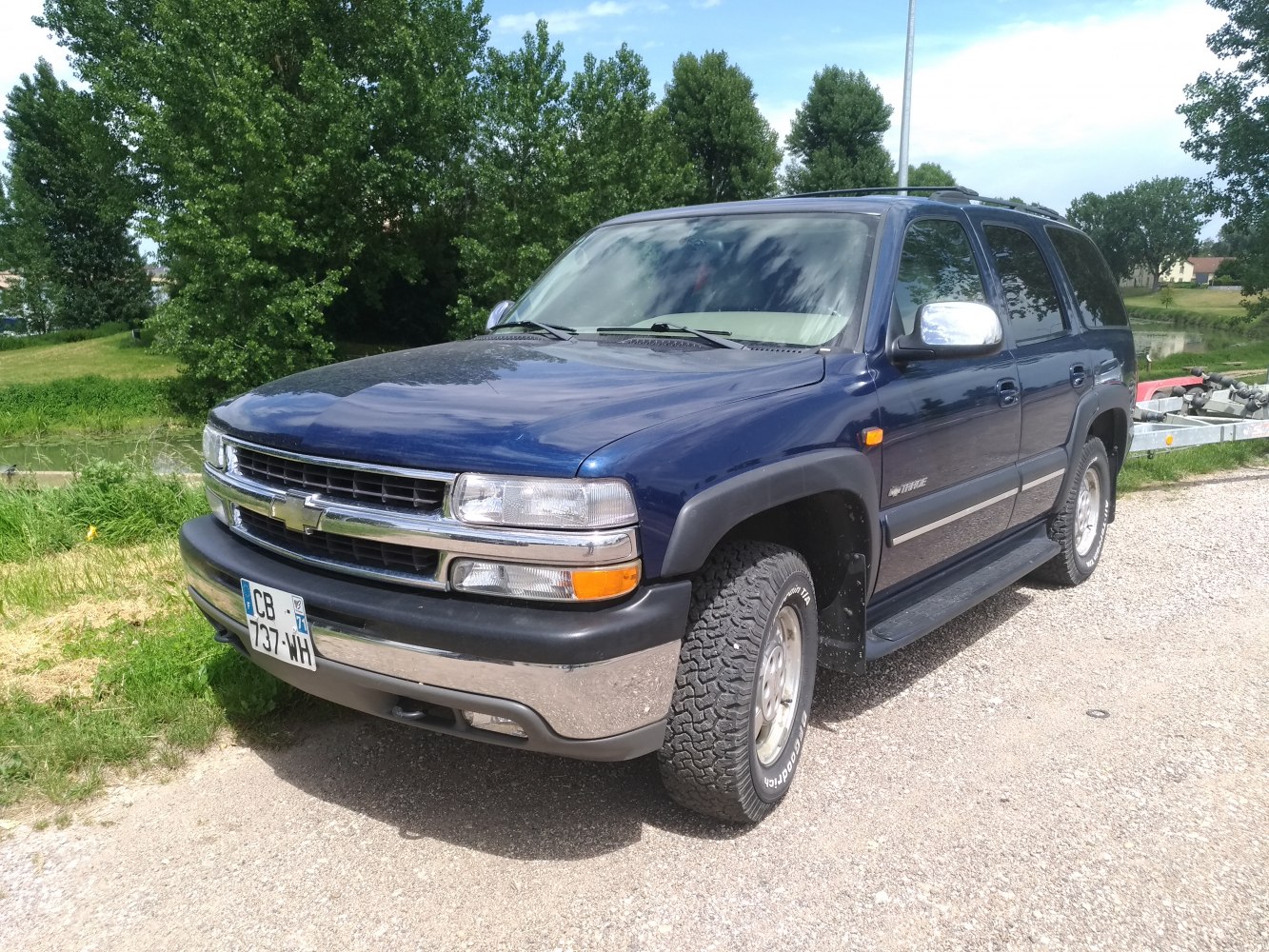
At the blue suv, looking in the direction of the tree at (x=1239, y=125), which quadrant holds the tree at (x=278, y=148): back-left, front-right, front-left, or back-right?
front-left

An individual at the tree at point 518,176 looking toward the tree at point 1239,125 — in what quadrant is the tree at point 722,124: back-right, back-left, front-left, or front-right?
front-left

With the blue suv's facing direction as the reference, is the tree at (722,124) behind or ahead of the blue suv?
behind

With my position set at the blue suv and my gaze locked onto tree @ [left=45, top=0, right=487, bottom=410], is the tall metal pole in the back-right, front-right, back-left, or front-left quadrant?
front-right

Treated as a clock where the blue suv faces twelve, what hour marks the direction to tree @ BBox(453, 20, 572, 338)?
The tree is roughly at 4 o'clock from the blue suv.

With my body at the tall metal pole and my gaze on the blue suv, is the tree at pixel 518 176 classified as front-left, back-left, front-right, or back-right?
back-right

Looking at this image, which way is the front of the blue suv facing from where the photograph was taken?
facing the viewer and to the left of the viewer

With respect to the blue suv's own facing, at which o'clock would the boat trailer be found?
The boat trailer is roughly at 6 o'clock from the blue suv.
